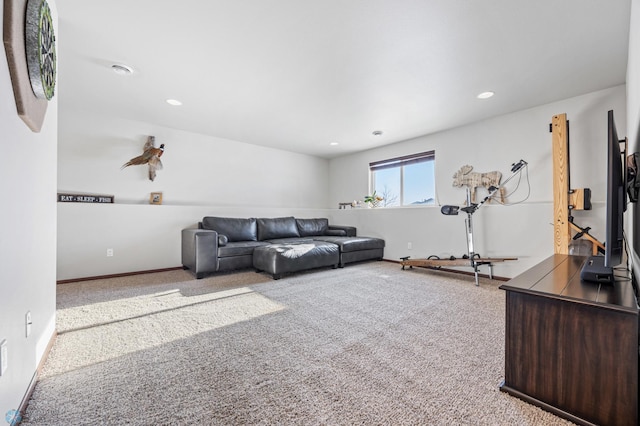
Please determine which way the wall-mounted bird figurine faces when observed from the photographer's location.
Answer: facing to the right of the viewer

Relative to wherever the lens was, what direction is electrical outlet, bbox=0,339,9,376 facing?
facing to the right of the viewer

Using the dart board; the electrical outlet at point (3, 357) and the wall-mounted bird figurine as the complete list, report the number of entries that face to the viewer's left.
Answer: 0

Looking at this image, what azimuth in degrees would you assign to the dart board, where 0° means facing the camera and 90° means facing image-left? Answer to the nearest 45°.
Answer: approximately 270°

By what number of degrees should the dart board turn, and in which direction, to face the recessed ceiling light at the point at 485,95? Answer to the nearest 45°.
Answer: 0° — it already faces it

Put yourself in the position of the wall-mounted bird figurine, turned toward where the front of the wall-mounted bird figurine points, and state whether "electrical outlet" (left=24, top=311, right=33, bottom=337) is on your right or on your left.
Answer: on your right

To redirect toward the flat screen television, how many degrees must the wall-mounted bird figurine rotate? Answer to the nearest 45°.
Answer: approximately 90° to its right
